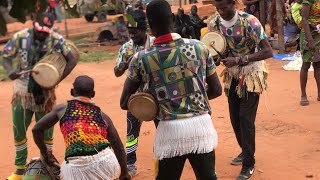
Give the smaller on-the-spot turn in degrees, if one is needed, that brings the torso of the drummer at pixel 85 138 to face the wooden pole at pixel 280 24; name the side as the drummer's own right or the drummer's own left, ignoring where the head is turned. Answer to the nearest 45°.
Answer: approximately 45° to the drummer's own right

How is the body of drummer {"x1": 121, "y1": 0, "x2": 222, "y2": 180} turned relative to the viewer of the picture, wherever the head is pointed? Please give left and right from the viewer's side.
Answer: facing away from the viewer

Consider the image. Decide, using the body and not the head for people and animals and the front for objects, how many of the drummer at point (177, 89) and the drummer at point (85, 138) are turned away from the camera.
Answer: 2

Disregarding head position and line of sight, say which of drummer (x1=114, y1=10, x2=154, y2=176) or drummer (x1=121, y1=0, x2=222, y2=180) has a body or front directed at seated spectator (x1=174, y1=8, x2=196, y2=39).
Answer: drummer (x1=121, y1=0, x2=222, y2=180)

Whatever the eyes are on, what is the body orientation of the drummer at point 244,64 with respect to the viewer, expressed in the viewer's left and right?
facing the viewer and to the left of the viewer

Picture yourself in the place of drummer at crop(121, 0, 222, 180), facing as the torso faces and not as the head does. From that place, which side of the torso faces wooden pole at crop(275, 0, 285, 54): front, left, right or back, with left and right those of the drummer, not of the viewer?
front

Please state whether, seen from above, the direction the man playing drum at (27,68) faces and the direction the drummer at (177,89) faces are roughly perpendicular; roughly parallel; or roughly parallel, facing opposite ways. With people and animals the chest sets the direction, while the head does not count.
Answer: roughly parallel, facing opposite ways

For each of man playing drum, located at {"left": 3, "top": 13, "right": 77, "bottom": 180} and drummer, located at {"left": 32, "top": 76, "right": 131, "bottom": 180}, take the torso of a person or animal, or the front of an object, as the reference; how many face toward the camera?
1

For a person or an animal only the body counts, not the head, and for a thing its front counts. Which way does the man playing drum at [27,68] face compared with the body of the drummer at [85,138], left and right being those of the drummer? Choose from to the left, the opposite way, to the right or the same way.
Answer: the opposite way

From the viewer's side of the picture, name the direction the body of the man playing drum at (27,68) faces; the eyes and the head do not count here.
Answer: toward the camera

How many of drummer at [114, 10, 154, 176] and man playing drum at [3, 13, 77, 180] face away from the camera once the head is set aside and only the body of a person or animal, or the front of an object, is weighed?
0

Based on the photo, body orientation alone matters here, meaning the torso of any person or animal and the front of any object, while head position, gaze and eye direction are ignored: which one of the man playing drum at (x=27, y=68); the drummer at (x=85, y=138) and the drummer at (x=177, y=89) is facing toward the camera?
the man playing drum

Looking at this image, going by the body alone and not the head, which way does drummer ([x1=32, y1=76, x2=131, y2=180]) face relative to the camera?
away from the camera

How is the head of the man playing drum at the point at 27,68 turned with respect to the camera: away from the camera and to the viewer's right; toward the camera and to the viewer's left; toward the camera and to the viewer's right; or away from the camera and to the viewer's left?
toward the camera and to the viewer's right
